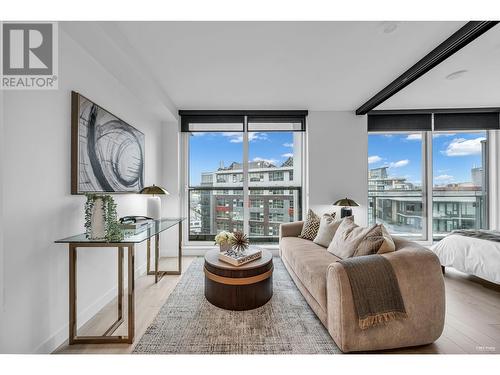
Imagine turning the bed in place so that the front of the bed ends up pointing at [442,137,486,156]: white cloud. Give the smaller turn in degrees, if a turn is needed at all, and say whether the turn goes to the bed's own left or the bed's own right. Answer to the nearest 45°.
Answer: approximately 135° to the bed's own right

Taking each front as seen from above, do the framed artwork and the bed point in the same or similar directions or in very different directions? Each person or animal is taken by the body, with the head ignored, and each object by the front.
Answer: very different directions

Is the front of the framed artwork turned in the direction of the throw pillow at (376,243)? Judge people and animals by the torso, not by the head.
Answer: yes

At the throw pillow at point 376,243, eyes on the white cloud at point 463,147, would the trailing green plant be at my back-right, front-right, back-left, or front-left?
back-left

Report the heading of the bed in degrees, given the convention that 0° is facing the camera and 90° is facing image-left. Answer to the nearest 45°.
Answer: approximately 45°

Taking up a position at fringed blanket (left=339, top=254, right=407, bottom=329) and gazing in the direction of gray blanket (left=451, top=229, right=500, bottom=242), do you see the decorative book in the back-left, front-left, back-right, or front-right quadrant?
back-left

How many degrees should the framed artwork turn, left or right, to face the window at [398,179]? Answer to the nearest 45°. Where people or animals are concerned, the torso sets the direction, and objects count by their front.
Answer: approximately 45° to its left

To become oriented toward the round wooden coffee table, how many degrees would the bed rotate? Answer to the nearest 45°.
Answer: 0° — it already faces it

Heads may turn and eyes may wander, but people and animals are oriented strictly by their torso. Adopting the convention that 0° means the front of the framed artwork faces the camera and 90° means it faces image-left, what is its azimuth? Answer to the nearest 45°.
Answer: approximately 315°

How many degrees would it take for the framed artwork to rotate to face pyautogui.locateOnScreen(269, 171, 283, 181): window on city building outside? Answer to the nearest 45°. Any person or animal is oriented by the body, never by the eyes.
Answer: approximately 45° to its left
